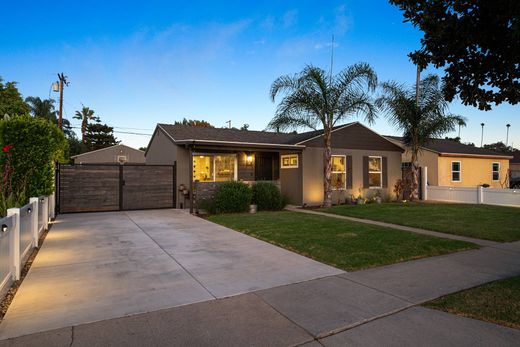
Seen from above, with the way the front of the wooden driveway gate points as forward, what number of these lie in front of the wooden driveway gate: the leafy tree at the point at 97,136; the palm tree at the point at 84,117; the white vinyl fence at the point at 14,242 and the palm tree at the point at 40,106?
1

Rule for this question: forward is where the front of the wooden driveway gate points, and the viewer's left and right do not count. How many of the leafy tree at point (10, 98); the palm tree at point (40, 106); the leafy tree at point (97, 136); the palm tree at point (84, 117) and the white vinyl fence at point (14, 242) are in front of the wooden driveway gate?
1

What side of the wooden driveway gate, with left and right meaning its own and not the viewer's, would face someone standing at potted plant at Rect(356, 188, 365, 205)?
left

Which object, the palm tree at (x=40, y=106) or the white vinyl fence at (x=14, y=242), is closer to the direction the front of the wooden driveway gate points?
the white vinyl fence

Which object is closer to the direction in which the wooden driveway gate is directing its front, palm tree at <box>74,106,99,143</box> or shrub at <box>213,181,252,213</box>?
the shrub

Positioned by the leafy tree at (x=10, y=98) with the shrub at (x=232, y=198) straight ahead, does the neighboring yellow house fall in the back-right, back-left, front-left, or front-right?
front-left

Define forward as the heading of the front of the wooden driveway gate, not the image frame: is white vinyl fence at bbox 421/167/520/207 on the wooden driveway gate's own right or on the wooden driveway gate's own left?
on the wooden driveway gate's own left

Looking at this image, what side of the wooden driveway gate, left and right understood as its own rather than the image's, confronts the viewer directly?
front

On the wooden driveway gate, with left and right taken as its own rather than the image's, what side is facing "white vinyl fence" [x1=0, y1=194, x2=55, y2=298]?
front

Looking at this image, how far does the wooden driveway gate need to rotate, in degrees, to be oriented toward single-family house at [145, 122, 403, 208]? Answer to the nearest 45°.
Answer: approximately 90° to its left

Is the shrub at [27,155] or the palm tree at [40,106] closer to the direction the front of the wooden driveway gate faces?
the shrub

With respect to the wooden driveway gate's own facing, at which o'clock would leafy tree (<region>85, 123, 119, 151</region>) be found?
The leafy tree is roughly at 6 o'clock from the wooden driveway gate.
